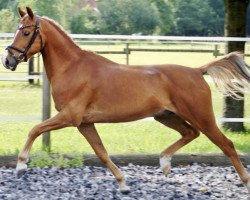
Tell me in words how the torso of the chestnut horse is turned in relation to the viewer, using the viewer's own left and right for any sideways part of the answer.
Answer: facing to the left of the viewer

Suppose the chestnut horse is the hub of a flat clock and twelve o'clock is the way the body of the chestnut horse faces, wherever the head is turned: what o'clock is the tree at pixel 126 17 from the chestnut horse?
The tree is roughly at 3 o'clock from the chestnut horse.

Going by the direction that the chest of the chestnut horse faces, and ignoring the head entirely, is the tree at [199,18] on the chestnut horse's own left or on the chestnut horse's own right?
on the chestnut horse's own right

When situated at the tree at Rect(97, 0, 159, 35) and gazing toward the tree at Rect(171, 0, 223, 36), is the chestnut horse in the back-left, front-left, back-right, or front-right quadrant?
back-right
